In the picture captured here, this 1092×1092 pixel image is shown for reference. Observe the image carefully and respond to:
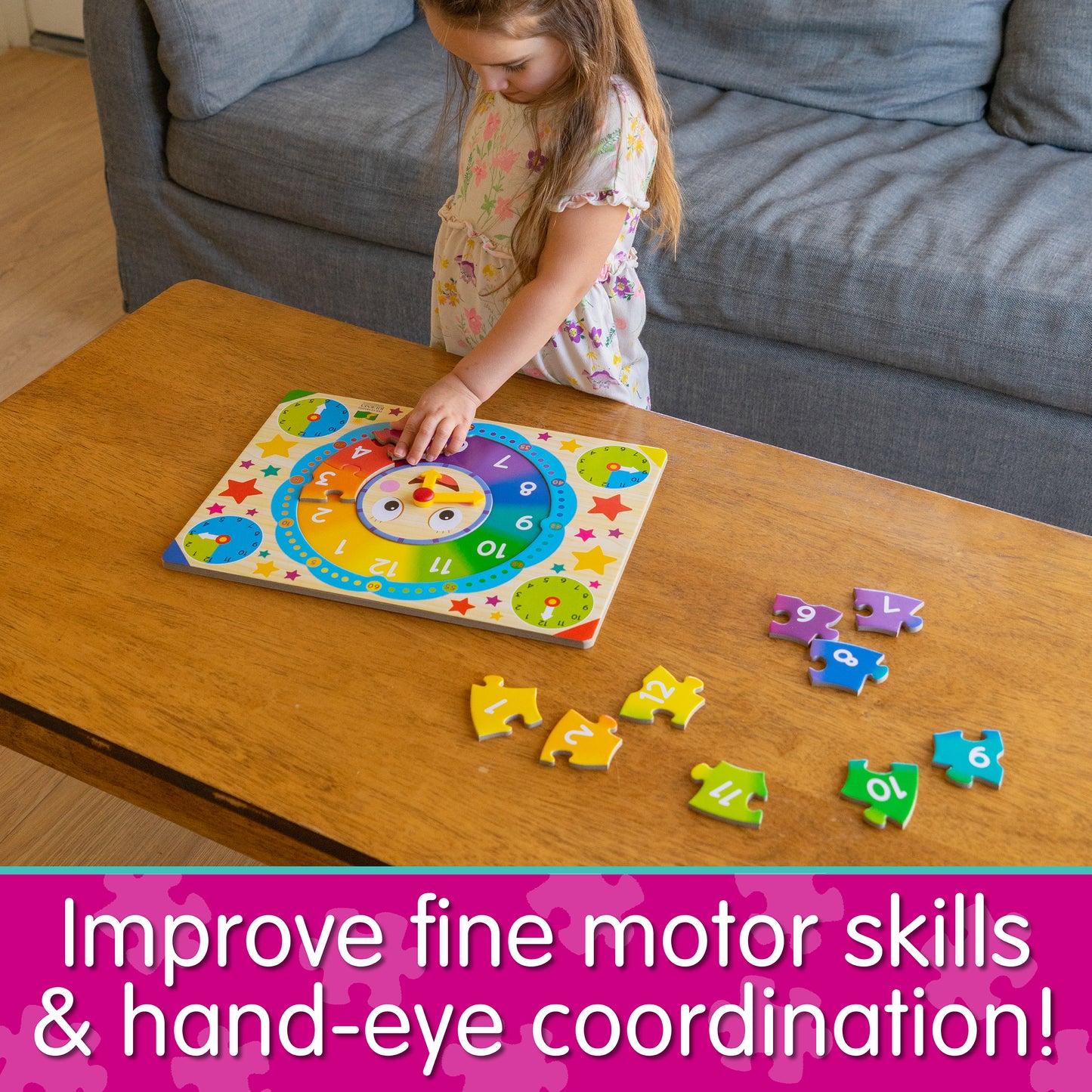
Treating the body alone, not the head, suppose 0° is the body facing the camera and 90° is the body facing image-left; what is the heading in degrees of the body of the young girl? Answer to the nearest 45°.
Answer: approximately 45°

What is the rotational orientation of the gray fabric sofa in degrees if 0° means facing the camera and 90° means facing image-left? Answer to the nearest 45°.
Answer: approximately 45°
